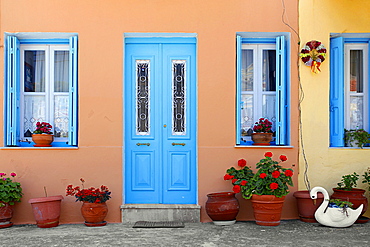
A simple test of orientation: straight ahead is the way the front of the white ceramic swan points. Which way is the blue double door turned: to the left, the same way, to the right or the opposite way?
to the left

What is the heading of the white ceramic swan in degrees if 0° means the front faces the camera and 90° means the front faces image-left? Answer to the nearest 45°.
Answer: approximately 90°

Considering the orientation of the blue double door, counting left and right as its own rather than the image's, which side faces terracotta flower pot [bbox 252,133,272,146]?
left

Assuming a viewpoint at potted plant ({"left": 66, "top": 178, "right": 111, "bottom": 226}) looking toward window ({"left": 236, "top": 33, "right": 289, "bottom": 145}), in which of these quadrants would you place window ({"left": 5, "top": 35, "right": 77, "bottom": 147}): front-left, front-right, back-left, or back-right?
back-left

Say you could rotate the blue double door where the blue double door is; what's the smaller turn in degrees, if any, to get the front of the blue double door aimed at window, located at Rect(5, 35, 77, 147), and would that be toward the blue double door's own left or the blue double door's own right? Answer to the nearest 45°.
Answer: approximately 90° to the blue double door's own right

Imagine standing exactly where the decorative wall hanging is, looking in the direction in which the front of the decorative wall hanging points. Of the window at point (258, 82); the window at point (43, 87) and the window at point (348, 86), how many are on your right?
2

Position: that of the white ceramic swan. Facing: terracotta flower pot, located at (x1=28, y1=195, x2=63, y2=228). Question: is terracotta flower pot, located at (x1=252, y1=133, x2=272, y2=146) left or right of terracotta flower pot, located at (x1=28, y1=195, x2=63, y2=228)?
right
